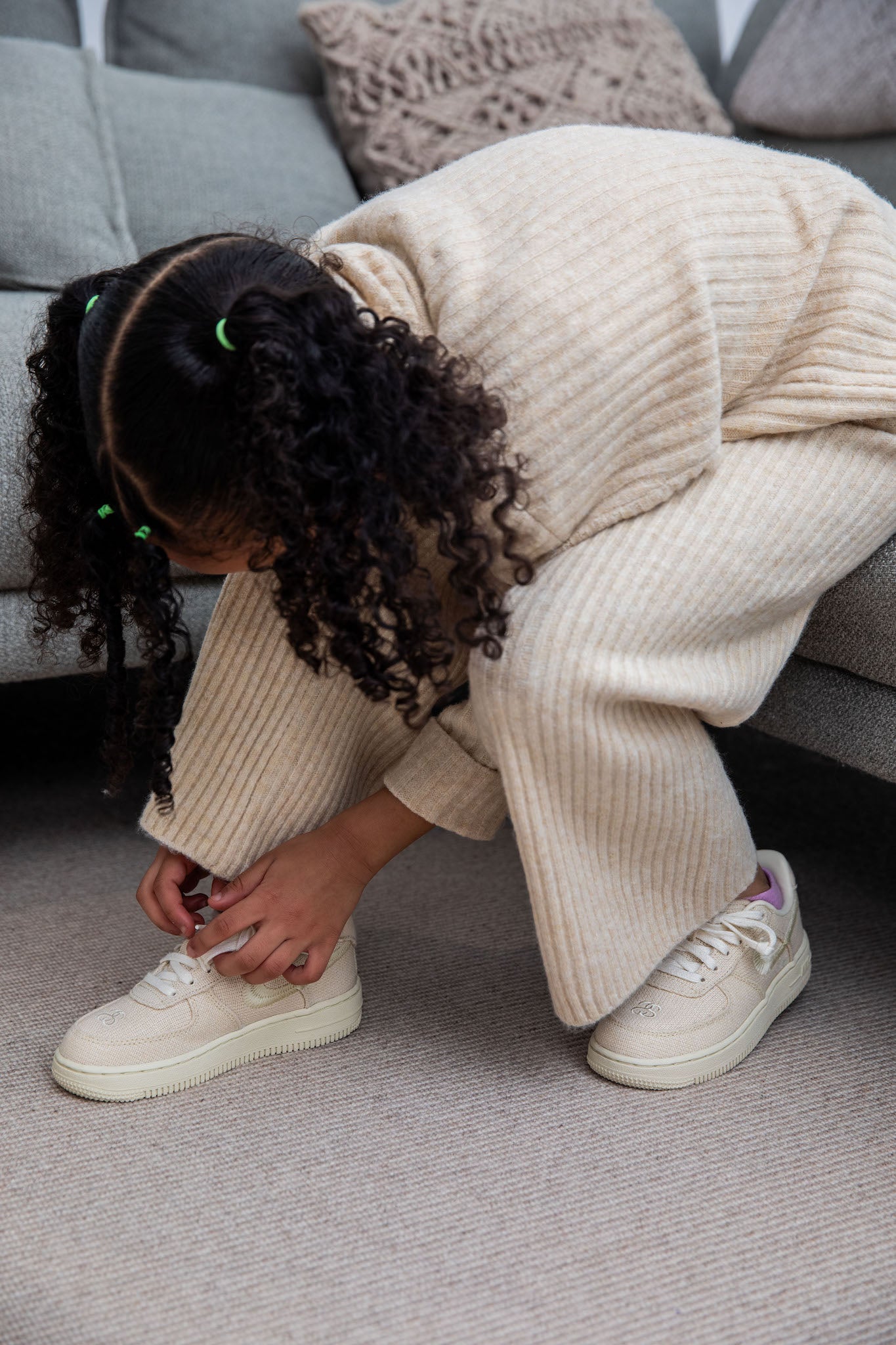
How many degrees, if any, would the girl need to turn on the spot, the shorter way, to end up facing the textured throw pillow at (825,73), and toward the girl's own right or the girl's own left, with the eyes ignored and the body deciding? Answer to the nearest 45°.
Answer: approximately 135° to the girl's own right

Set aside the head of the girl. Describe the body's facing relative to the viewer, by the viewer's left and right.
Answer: facing the viewer and to the left of the viewer

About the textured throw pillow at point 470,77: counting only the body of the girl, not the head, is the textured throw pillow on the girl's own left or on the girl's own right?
on the girl's own right
